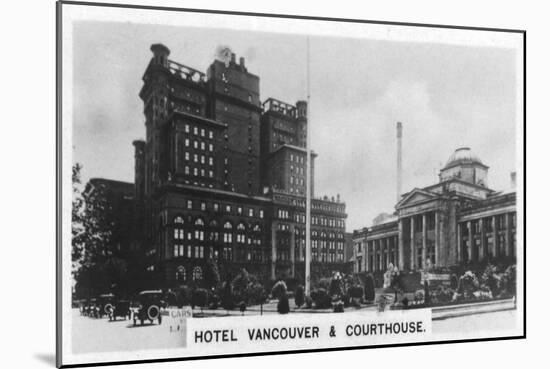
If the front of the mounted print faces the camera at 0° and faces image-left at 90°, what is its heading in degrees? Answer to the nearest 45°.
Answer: approximately 315°
